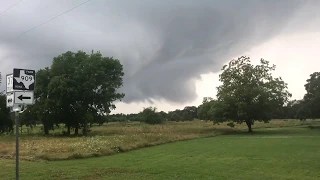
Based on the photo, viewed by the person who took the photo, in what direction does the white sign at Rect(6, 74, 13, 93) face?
facing the viewer and to the left of the viewer

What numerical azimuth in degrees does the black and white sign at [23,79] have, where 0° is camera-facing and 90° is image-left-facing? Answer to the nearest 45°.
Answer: approximately 0°

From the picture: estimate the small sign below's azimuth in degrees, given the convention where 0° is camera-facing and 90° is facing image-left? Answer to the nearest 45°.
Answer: approximately 0°

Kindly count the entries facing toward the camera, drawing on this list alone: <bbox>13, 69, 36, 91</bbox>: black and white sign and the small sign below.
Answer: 2
